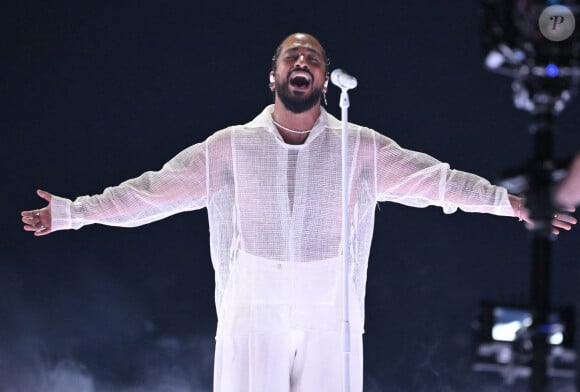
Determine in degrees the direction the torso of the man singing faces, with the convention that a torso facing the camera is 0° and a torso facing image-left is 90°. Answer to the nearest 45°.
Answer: approximately 0°
